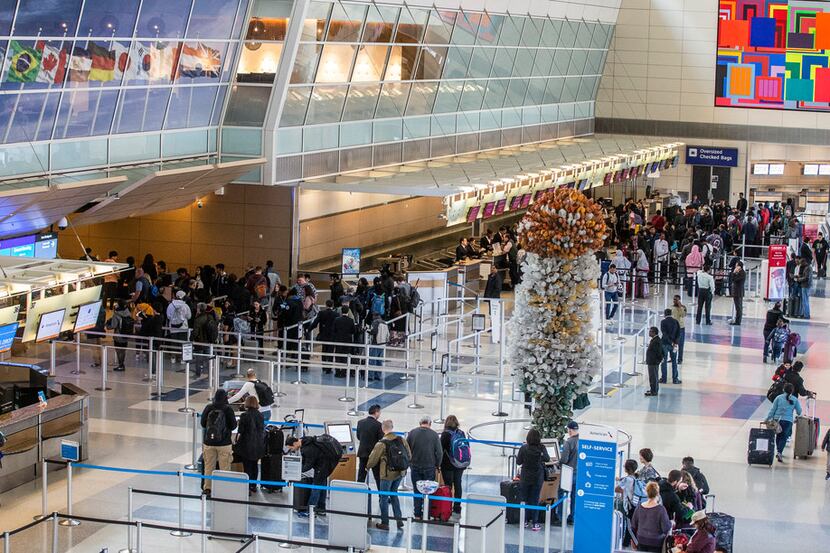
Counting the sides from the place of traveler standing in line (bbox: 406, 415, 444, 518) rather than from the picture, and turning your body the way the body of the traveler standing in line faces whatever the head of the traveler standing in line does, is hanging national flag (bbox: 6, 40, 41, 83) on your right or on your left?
on your left

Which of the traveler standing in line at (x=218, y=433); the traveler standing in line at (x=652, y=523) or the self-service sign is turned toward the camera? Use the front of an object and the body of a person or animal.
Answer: the self-service sign

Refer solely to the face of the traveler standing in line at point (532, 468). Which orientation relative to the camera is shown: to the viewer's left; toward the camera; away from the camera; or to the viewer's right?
away from the camera

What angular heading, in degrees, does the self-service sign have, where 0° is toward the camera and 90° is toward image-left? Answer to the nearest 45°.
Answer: approximately 0°

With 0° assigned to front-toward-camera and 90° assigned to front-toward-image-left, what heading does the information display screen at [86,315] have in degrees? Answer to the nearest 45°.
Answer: approximately 315°

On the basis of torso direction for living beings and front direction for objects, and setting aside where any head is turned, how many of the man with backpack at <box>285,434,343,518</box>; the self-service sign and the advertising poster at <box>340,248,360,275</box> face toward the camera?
2

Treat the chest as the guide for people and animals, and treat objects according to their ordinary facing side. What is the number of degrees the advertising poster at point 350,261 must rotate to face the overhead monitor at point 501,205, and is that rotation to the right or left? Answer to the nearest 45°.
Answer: approximately 135° to its left

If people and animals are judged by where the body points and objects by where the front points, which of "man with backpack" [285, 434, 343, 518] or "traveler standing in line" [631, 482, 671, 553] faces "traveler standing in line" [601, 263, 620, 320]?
"traveler standing in line" [631, 482, 671, 553]

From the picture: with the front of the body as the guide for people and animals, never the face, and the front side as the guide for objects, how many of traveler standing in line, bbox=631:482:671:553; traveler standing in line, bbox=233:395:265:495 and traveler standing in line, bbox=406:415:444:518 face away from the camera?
3

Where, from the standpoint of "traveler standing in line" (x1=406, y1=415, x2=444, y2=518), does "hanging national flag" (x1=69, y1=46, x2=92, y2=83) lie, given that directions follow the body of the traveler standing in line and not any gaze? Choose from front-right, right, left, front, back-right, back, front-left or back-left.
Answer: front-left

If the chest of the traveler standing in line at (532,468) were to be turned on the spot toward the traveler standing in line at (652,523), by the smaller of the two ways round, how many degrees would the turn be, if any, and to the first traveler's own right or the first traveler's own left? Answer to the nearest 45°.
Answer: approximately 135° to the first traveler's own right
